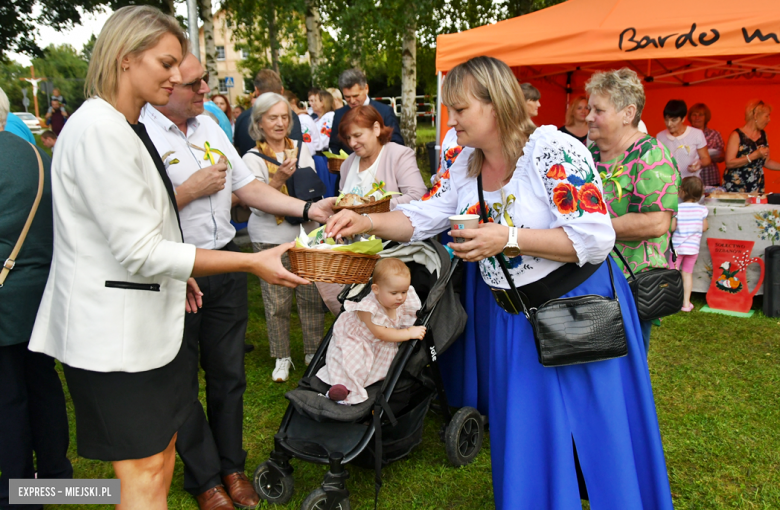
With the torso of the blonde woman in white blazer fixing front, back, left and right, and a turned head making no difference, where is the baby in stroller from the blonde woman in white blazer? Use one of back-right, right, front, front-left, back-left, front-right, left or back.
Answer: front-left

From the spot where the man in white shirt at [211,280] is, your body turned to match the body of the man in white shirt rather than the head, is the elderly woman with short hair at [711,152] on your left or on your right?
on your left

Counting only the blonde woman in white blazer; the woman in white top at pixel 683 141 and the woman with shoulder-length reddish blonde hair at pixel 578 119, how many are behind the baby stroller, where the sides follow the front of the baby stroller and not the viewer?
2

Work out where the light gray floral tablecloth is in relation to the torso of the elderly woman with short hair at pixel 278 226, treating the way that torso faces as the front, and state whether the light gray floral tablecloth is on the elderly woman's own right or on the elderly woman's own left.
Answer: on the elderly woman's own left

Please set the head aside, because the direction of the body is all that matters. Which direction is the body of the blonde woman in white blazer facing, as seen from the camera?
to the viewer's right

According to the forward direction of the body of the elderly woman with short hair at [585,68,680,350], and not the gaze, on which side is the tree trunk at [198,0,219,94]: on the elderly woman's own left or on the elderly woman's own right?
on the elderly woman's own right

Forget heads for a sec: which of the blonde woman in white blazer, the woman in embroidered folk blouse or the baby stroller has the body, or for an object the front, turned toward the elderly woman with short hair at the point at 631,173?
the blonde woman in white blazer

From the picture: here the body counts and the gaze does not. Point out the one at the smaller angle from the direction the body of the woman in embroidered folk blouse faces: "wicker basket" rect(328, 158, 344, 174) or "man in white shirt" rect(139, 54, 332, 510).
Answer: the man in white shirt

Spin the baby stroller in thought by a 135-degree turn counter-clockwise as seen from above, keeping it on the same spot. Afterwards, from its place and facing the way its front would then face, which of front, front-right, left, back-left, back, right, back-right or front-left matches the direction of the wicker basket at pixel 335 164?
left

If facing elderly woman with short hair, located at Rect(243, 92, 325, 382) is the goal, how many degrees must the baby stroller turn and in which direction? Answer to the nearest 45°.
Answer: approximately 90° to its right

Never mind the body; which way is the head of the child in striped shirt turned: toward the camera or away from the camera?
away from the camera

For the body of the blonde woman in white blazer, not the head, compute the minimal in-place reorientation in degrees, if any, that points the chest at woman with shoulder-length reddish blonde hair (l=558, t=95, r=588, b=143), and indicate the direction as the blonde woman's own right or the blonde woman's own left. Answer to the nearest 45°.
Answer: approximately 45° to the blonde woman's own left

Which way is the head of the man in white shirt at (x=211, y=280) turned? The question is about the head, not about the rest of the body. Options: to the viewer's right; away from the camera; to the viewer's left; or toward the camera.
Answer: to the viewer's right
